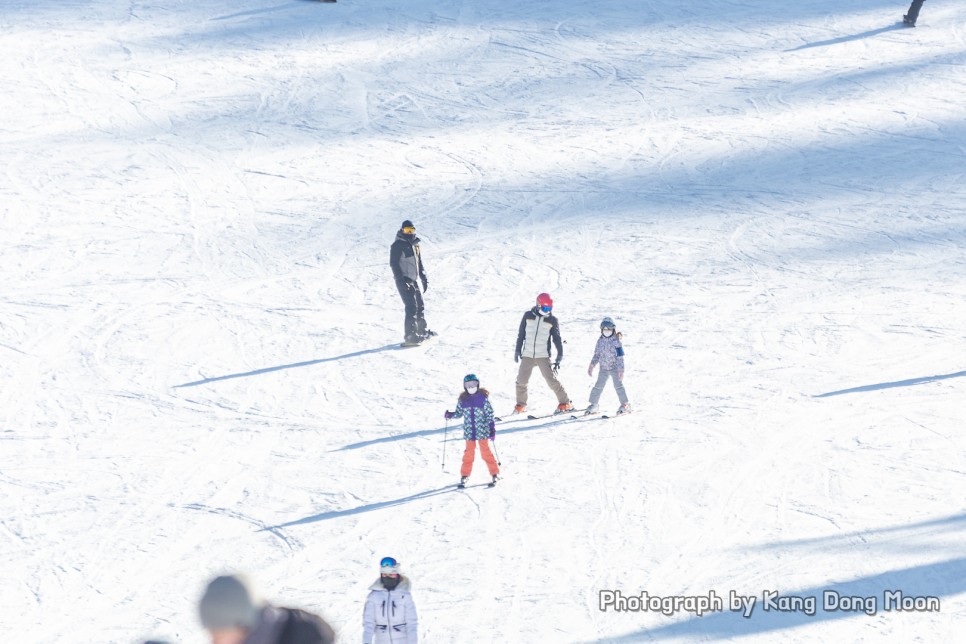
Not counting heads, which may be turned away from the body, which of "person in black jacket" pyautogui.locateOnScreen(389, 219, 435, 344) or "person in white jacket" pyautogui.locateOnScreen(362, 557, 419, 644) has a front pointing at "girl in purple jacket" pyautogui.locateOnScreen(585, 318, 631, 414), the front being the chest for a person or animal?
the person in black jacket

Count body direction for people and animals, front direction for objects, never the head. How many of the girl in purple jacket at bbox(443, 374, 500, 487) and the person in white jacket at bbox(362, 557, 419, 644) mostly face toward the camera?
2

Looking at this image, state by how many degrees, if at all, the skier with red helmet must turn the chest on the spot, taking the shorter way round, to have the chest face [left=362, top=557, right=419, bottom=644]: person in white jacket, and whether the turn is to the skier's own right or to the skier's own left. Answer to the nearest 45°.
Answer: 0° — they already face them

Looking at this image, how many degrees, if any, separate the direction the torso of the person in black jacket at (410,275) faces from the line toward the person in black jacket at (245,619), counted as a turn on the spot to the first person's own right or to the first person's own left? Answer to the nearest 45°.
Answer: approximately 45° to the first person's own right

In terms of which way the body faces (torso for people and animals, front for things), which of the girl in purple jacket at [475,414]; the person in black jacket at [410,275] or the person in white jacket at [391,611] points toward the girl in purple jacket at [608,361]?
the person in black jacket

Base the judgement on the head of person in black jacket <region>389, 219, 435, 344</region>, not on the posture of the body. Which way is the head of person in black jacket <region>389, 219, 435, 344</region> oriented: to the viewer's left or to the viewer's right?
to the viewer's right

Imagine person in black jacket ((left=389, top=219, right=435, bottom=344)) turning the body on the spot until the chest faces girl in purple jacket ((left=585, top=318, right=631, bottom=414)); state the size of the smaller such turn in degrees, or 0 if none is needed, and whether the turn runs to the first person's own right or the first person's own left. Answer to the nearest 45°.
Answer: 0° — they already face them

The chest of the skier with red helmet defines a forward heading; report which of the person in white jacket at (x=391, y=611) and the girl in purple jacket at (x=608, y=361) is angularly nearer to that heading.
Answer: the person in white jacket

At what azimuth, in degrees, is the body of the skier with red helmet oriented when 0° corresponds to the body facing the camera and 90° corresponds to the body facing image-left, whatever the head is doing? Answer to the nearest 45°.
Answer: approximately 0°

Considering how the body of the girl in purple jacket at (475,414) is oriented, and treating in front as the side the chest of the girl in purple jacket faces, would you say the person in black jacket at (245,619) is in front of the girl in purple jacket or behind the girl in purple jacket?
in front

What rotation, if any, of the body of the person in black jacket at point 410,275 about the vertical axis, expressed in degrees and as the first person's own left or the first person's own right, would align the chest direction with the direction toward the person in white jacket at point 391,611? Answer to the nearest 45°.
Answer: approximately 45° to the first person's own right

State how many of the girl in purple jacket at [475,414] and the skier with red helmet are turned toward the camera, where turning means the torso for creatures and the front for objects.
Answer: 2

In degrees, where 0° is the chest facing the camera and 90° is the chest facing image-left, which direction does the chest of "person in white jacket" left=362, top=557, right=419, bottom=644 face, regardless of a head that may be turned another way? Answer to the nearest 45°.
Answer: approximately 0°

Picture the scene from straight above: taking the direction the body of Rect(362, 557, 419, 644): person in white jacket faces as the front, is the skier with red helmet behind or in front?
behind
